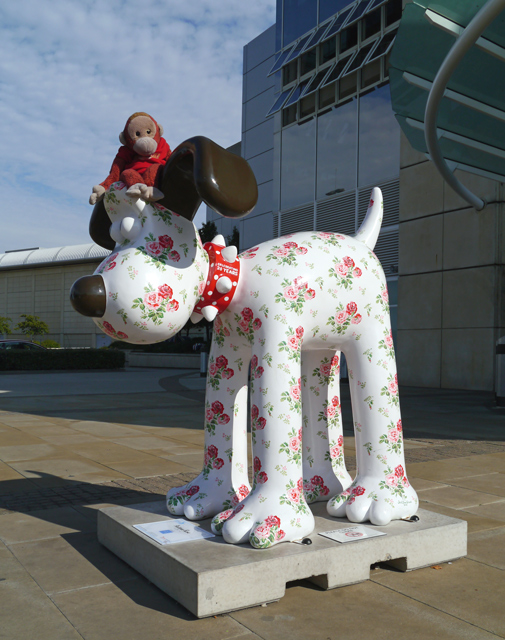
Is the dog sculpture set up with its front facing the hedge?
no

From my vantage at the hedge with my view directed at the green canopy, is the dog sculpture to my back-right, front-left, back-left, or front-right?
front-right

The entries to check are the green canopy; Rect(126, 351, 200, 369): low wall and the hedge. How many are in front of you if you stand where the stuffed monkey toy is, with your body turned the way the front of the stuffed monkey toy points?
0

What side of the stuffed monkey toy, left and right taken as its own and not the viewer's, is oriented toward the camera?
front

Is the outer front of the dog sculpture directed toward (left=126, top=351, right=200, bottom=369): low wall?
no

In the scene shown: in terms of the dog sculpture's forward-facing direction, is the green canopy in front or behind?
behind

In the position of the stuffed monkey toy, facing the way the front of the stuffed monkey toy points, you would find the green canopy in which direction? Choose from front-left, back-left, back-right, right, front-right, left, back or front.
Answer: back-left

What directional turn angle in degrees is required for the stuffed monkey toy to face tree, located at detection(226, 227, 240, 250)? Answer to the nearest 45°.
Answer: approximately 180°

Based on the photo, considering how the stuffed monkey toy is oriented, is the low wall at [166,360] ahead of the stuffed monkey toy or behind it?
behind

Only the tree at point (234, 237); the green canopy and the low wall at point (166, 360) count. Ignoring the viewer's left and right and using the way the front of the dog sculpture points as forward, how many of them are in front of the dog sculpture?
0

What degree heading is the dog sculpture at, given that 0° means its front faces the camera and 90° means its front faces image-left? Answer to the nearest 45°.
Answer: approximately 45°
